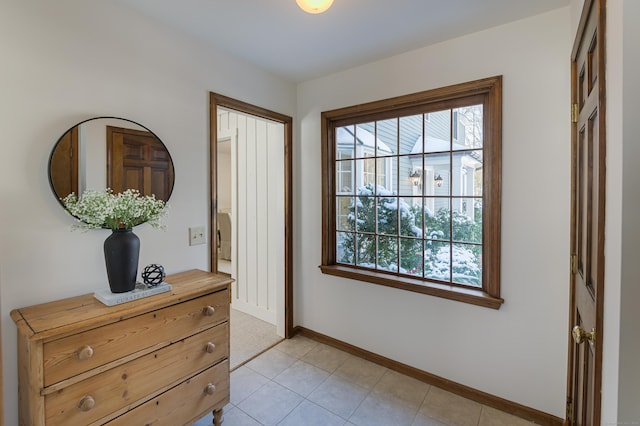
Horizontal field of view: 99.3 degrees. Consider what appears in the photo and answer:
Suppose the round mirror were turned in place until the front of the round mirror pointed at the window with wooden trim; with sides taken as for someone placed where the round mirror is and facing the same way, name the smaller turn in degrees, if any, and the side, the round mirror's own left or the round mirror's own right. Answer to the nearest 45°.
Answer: approximately 90° to the round mirror's own left

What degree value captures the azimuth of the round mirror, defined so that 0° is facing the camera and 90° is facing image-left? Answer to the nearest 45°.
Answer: approximately 0°

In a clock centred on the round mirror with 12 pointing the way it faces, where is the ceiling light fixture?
The ceiling light fixture is roughly at 11 o'clock from the round mirror.

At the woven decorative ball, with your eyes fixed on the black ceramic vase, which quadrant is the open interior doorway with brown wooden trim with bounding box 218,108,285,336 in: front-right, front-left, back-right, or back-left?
back-right

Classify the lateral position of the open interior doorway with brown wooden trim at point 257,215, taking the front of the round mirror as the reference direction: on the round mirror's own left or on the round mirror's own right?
on the round mirror's own left
